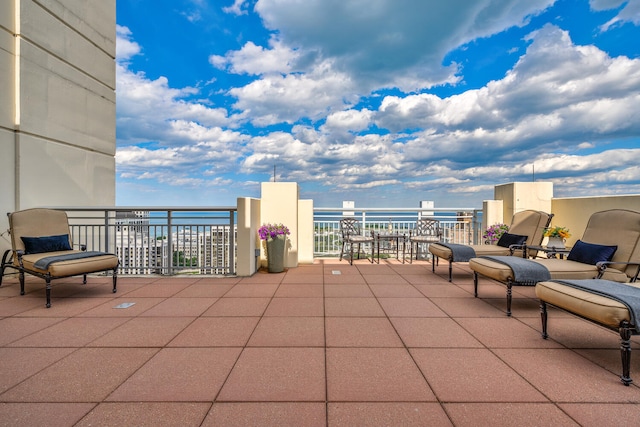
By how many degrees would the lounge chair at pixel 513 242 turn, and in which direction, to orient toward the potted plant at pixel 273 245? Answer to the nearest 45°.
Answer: approximately 45° to its right

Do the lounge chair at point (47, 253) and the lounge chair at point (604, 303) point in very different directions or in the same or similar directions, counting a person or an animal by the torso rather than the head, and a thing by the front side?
very different directions

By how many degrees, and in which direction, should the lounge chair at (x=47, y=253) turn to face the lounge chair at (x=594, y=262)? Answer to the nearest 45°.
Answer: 0° — it already faces it

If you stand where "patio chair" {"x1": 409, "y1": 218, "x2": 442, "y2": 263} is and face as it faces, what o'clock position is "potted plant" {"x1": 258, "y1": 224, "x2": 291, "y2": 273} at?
The potted plant is roughly at 12 o'clock from the patio chair.

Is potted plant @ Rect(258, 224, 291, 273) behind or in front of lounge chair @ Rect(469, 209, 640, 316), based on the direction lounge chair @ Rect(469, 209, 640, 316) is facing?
in front

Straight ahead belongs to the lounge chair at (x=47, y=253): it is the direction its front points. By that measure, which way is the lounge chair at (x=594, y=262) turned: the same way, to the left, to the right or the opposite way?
the opposite way

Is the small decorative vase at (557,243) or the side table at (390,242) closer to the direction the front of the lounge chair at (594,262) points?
the side table

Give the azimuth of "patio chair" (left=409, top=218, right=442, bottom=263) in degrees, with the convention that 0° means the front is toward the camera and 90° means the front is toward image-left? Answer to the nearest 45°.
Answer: approximately 45°

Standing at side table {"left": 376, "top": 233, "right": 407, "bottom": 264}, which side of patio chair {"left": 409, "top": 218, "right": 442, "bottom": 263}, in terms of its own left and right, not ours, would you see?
front

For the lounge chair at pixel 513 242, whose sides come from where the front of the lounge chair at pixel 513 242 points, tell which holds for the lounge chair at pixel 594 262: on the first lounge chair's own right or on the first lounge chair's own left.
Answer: on the first lounge chair's own left

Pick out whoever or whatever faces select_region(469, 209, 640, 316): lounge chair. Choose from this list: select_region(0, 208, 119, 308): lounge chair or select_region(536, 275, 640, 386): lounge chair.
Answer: select_region(0, 208, 119, 308): lounge chair

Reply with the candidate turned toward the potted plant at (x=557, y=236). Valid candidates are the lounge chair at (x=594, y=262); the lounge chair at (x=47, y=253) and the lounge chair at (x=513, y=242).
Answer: the lounge chair at (x=47, y=253)

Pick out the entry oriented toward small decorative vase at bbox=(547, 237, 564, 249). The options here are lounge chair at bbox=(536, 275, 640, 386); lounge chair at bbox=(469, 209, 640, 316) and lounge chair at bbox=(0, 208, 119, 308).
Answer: lounge chair at bbox=(0, 208, 119, 308)

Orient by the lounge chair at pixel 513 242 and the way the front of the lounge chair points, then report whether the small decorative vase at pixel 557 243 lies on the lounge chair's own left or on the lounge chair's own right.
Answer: on the lounge chair's own left
